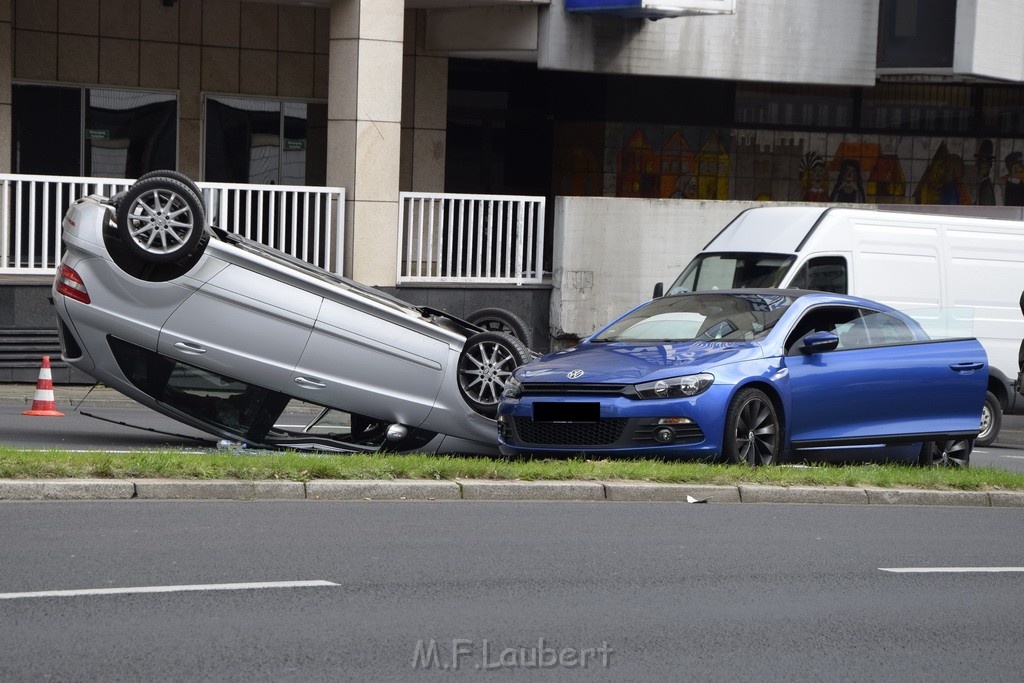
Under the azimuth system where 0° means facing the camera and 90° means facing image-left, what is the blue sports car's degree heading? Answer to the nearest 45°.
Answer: approximately 45°

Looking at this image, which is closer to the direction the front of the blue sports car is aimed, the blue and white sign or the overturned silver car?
the overturned silver car

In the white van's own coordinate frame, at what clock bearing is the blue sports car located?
The blue sports car is roughly at 11 o'clock from the white van.

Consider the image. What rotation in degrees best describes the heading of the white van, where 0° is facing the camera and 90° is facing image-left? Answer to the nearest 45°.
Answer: approximately 45°

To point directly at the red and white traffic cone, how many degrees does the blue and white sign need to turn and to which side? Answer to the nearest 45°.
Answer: approximately 45° to its right

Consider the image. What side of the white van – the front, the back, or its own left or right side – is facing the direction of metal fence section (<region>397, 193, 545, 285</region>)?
right

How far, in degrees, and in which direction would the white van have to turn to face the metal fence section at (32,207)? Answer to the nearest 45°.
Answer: approximately 45° to its right
